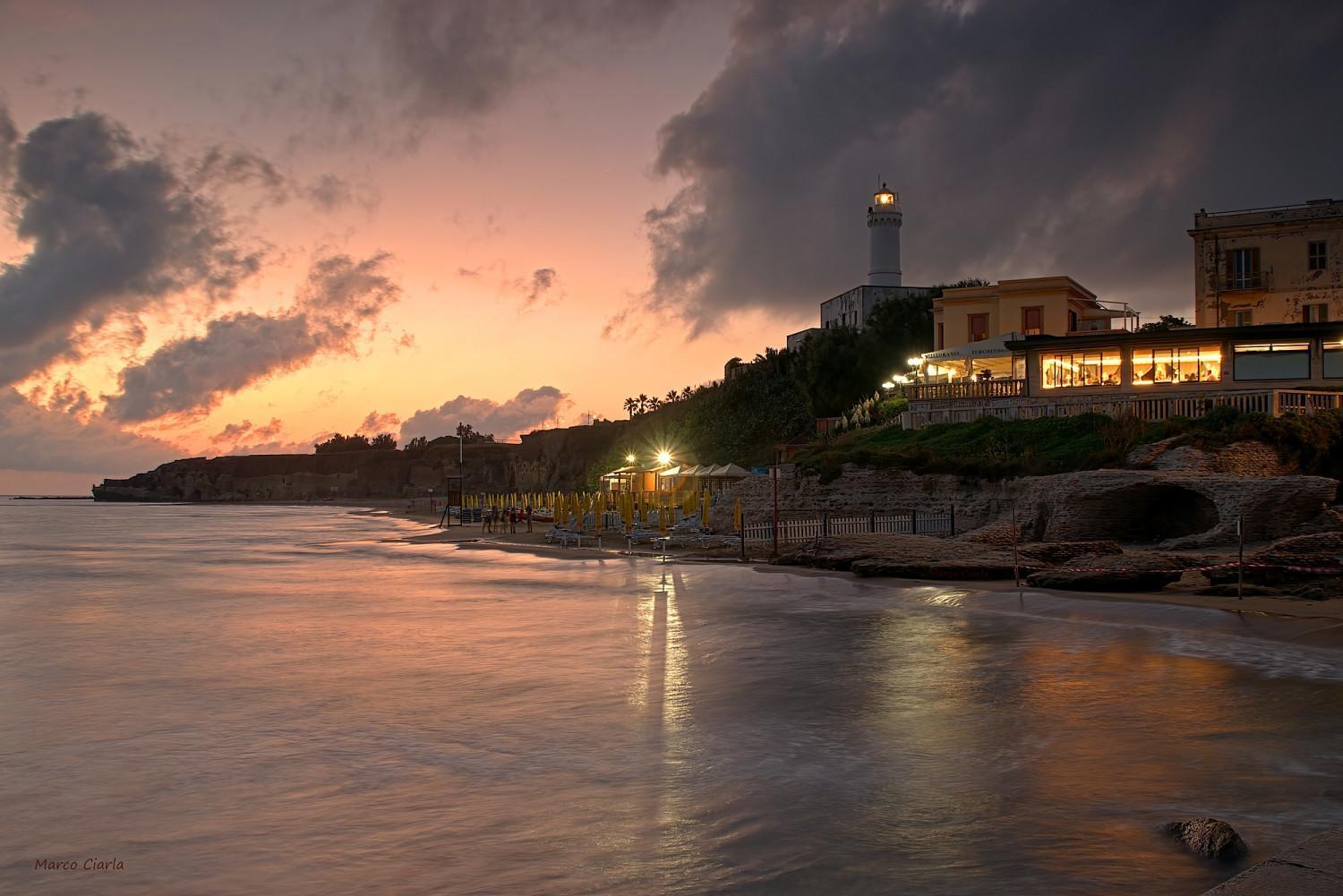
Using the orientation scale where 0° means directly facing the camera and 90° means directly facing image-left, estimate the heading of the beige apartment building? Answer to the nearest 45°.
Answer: approximately 0°

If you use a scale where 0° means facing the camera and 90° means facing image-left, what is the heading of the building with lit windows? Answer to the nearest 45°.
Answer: approximately 0°

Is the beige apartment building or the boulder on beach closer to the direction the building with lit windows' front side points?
the boulder on beach

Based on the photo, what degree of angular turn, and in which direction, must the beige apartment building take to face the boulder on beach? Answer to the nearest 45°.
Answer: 0° — it already faces it

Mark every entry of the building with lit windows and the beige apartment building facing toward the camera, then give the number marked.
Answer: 2

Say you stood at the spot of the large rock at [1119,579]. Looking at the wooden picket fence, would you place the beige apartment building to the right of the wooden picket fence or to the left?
right

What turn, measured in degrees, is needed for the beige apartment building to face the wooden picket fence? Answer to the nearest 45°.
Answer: approximately 45° to its right

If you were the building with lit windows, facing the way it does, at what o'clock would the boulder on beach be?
The boulder on beach is roughly at 12 o'clock from the building with lit windows.
